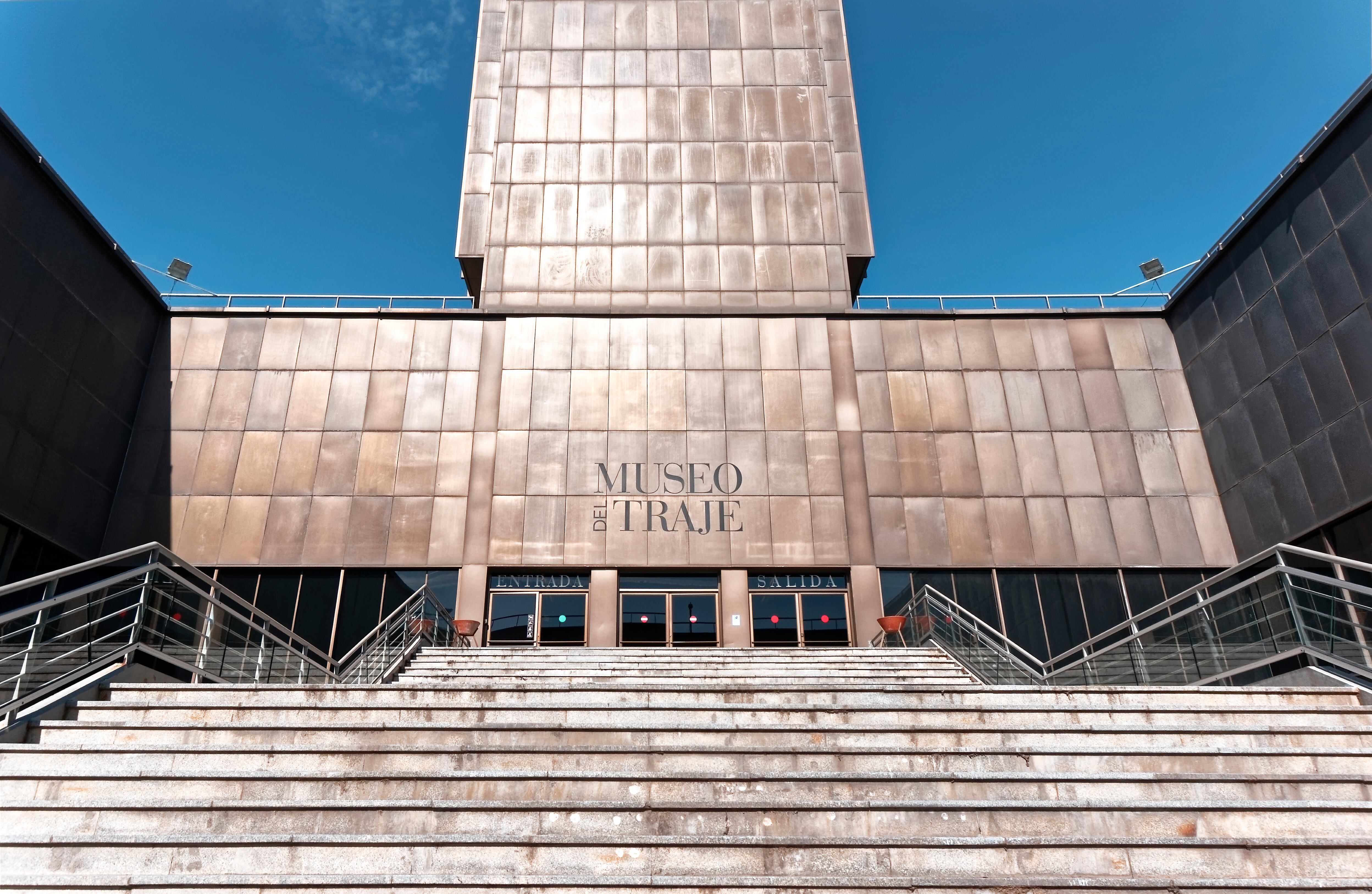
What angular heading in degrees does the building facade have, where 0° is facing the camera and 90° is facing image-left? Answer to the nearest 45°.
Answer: approximately 0°

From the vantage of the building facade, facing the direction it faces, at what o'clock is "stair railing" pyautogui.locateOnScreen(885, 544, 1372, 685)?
The stair railing is roughly at 11 o'clock from the building facade.

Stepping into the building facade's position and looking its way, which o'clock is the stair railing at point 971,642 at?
The stair railing is roughly at 11 o'clock from the building facade.

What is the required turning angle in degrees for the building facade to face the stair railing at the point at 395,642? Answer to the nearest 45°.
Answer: approximately 45° to its right

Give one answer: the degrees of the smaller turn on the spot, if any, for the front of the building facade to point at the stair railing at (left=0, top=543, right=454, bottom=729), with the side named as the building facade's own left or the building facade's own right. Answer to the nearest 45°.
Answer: approximately 45° to the building facade's own right
